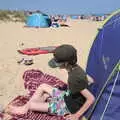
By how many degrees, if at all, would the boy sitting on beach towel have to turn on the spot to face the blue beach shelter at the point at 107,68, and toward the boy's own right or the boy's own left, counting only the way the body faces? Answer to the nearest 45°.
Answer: approximately 135° to the boy's own right

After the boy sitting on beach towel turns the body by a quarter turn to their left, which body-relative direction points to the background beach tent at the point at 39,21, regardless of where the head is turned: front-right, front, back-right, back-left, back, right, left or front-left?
back

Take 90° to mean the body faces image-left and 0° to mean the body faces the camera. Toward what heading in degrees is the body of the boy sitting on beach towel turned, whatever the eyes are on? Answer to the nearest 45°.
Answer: approximately 90°

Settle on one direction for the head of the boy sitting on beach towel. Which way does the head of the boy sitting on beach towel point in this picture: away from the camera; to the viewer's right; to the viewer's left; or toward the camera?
to the viewer's left
